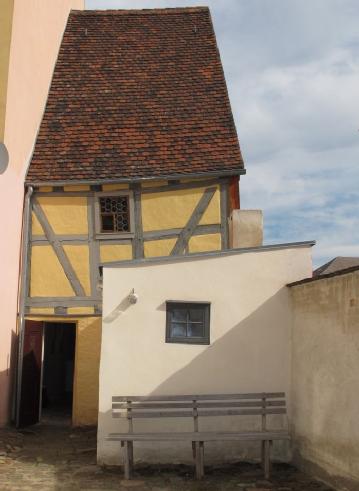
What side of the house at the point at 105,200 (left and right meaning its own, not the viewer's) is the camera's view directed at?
front

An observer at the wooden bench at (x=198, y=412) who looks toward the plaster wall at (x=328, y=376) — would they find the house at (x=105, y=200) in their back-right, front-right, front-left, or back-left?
back-left

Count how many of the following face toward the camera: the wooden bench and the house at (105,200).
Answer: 2

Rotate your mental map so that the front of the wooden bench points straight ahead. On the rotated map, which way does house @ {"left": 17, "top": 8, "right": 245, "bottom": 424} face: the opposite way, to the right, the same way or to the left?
the same way

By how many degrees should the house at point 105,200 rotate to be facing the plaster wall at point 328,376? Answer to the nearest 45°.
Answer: approximately 45° to its left

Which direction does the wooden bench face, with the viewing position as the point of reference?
facing the viewer

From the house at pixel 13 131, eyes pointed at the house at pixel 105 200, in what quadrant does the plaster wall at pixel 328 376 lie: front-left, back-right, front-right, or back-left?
front-right

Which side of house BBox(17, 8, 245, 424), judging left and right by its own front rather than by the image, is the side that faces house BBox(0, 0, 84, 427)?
right
